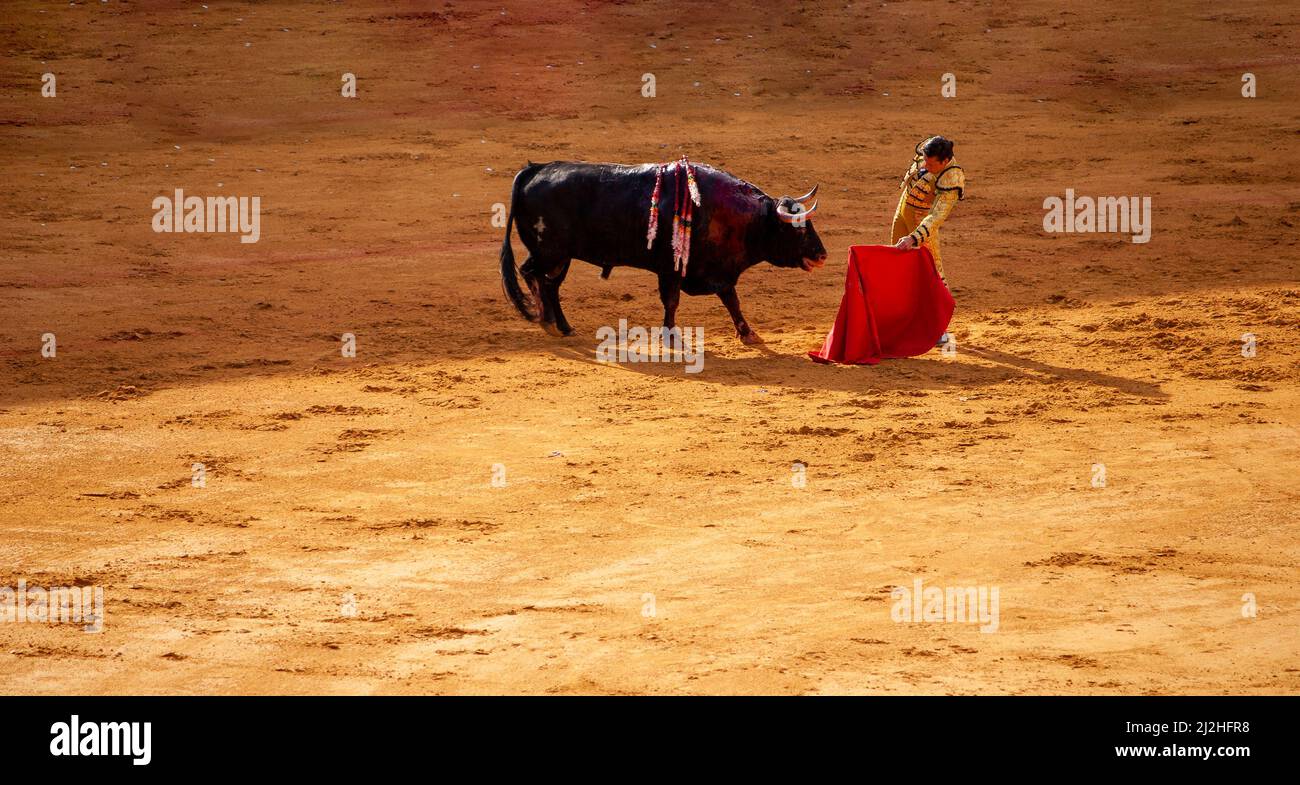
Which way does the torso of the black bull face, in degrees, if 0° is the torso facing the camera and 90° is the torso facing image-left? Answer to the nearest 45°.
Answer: approximately 270°
